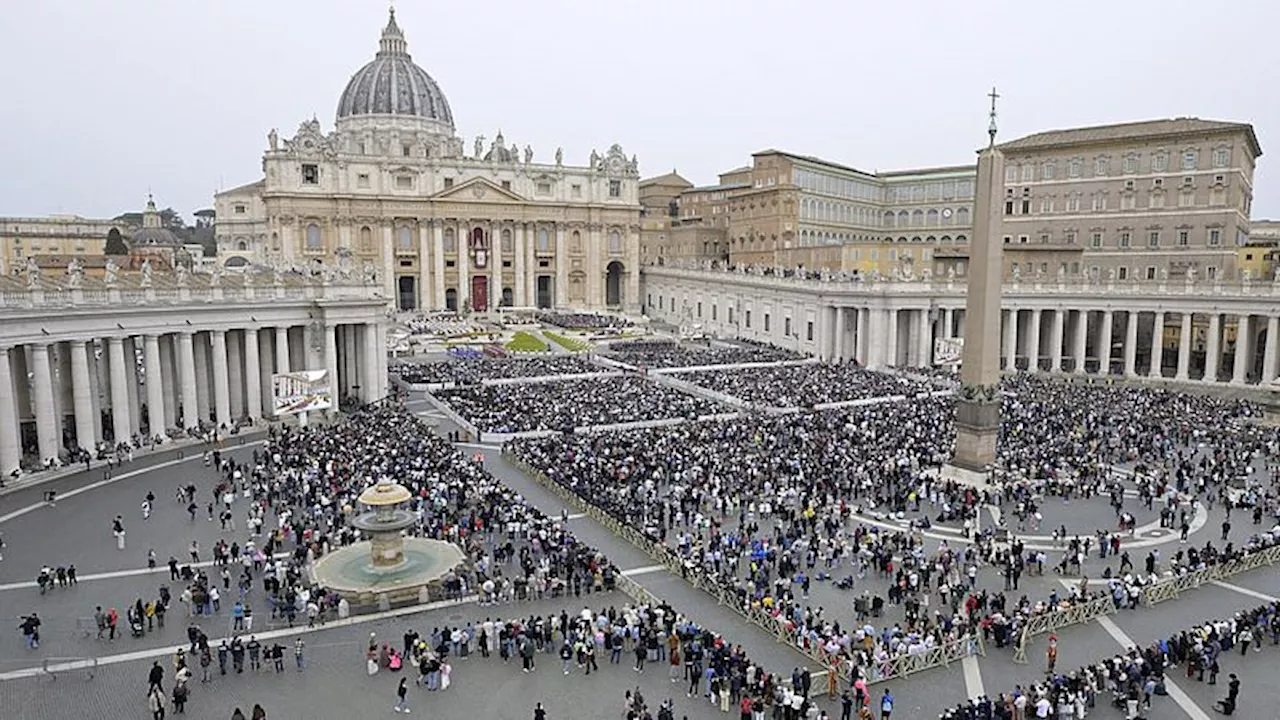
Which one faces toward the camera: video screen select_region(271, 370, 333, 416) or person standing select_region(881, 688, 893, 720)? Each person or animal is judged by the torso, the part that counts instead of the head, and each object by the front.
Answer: the video screen

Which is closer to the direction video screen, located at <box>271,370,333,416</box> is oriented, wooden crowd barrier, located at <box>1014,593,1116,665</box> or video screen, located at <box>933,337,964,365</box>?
the wooden crowd barrier

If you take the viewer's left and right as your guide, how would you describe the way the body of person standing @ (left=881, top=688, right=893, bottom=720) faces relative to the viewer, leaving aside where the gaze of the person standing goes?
facing away from the viewer

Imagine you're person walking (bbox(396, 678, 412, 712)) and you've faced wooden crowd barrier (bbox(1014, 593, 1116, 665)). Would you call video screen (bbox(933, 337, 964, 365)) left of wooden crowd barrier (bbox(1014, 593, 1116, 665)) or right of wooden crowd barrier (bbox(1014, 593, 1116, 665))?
left

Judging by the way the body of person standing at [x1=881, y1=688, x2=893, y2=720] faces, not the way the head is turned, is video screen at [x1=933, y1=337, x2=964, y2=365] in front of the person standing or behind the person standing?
in front

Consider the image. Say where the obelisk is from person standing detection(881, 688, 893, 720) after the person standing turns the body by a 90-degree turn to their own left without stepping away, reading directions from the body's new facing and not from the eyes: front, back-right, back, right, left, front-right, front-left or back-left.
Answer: right

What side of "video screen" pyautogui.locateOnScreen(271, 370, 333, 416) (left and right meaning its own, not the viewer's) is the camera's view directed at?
front

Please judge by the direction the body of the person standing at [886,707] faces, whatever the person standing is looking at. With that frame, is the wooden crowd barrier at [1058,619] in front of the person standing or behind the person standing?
in front

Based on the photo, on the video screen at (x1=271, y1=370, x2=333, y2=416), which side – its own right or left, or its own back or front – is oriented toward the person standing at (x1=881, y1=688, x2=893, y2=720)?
front

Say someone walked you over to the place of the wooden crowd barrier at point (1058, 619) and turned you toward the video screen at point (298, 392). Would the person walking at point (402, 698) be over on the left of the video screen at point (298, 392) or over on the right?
left

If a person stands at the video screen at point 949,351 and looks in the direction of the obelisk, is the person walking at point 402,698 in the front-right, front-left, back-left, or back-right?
front-right

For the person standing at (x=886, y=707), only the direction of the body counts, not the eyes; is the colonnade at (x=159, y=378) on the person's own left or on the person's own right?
on the person's own left

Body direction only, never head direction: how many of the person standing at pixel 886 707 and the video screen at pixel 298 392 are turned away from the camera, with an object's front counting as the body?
1

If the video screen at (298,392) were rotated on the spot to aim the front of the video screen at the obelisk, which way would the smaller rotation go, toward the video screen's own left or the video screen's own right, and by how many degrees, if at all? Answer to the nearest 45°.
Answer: approximately 45° to the video screen's own left

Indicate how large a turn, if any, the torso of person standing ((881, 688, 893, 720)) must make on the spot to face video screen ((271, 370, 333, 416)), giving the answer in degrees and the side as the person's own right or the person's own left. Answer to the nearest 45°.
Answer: approximately 45° to the person's own left

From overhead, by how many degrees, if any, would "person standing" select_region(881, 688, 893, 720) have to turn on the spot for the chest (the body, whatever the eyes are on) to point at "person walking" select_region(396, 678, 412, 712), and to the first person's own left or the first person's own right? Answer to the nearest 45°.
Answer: approximately 90° to the first person's own left

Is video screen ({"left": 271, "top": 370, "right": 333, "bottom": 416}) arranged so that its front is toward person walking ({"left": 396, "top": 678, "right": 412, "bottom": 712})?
yes

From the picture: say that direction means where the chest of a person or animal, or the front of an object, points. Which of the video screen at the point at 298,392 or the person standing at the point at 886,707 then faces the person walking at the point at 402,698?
the video screen

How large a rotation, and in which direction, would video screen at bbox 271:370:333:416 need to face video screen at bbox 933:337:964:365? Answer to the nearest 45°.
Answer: approximately 90° to its left
